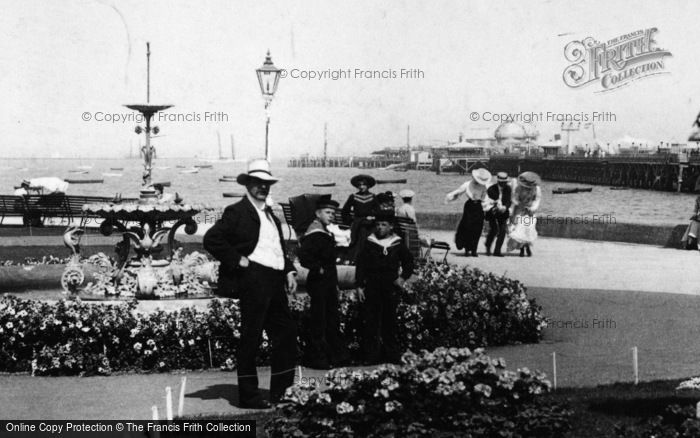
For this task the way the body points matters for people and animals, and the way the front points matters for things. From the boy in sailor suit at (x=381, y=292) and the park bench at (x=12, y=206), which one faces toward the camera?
the boy in sailor suit

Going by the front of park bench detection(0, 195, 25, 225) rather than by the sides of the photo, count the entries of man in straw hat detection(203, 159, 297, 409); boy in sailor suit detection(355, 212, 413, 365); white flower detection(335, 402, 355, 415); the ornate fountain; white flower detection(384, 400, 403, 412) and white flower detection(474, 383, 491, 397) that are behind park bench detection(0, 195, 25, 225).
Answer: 6

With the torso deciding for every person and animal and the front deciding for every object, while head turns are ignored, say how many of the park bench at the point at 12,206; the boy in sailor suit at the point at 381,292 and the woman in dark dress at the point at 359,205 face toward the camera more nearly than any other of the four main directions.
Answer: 2

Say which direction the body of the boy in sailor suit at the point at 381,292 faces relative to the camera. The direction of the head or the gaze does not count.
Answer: toward the camera

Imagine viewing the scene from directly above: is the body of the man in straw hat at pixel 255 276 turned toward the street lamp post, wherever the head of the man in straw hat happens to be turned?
no

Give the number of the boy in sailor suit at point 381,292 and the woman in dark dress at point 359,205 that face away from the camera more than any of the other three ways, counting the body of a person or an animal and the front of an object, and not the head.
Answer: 0

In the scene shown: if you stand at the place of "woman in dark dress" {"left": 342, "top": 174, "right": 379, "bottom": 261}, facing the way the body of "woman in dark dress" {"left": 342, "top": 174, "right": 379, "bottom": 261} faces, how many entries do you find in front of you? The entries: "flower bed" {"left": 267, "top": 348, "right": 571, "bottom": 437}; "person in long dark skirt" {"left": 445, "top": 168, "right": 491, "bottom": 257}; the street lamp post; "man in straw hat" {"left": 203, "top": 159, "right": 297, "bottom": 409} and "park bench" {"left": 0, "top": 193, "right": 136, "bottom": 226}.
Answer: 2

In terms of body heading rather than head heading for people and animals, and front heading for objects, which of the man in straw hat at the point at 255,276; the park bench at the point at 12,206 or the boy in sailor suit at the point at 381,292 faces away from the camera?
the park bench

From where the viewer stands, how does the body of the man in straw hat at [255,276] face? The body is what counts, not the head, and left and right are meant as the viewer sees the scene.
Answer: facing the viewer and to the right of the viewer

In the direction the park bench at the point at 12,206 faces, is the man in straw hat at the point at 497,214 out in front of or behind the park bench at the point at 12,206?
behind

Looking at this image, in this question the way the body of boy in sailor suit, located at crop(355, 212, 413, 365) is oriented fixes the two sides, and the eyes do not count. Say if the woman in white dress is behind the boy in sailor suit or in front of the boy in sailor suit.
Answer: behind

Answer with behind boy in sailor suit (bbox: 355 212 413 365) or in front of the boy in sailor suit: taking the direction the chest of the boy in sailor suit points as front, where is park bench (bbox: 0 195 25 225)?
behind

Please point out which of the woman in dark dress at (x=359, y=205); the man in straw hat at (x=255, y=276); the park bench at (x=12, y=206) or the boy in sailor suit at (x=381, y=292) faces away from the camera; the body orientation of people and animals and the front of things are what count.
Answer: the park bench

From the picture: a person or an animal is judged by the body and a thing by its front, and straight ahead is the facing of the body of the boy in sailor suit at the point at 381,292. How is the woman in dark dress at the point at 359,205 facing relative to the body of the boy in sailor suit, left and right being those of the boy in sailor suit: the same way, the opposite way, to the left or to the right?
the same way

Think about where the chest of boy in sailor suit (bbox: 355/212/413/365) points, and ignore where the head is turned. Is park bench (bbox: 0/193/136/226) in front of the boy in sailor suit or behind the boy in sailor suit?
behind

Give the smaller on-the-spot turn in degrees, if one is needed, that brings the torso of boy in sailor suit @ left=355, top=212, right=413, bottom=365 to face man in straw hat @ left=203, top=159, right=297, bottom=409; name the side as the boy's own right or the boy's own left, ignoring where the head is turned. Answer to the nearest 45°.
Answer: approximately 45° to the boy's own right

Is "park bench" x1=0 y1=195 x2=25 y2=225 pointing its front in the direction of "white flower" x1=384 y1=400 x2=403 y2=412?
no

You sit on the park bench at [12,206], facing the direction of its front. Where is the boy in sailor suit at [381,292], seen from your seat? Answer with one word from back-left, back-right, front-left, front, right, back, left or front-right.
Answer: back

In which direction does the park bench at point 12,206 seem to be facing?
away from the camera
